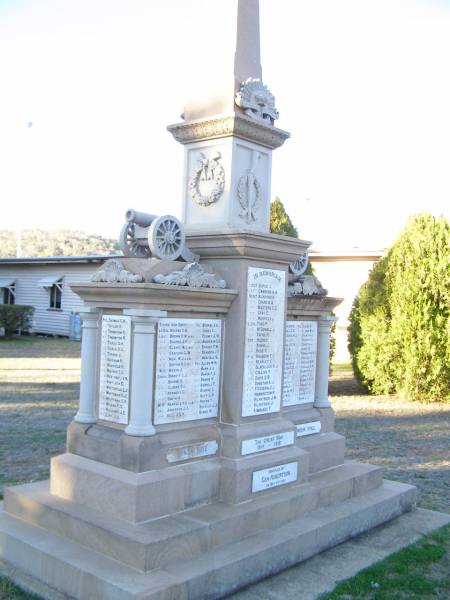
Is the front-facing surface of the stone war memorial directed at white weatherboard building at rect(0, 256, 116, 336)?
no

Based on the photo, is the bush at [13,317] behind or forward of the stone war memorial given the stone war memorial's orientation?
behind

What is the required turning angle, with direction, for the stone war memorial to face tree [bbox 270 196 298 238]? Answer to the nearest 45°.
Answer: approximately 135° to its left

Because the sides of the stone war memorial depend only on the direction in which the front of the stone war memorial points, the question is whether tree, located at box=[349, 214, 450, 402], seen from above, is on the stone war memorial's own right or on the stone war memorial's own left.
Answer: on the stone war memorial's own left

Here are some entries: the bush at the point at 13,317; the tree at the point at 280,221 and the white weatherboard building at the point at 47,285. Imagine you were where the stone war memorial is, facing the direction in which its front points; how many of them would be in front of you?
0
